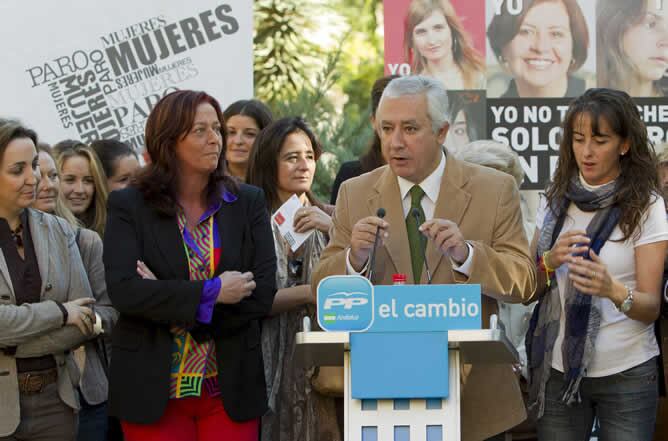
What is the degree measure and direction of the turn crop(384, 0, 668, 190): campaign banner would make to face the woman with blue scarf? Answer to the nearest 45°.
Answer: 0° — it already faces them

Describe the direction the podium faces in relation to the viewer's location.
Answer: facing the viewer

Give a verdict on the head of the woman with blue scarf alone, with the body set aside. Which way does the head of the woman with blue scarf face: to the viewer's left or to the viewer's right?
to the viewer's left

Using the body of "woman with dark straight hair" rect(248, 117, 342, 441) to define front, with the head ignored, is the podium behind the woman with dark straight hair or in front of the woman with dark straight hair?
in front

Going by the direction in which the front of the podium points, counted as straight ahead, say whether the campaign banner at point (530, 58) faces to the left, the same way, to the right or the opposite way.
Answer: the same way

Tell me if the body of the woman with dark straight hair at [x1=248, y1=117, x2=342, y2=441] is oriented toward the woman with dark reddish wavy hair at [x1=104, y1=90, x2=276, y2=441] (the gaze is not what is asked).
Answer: no

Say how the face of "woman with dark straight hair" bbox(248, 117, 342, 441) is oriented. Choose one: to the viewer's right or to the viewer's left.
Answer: to the viewer's right

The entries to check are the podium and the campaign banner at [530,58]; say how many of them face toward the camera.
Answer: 2

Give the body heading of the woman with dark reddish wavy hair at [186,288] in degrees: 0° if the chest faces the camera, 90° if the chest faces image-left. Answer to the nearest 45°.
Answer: approximately 315°

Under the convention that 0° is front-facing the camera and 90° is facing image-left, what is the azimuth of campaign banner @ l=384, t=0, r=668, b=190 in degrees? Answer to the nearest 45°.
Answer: approximately 0°

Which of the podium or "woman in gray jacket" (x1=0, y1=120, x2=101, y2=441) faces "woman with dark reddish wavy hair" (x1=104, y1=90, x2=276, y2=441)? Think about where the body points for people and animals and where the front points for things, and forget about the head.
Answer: the woman in gray jacket

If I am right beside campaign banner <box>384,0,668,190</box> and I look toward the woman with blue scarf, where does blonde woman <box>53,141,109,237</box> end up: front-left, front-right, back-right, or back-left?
front-right
